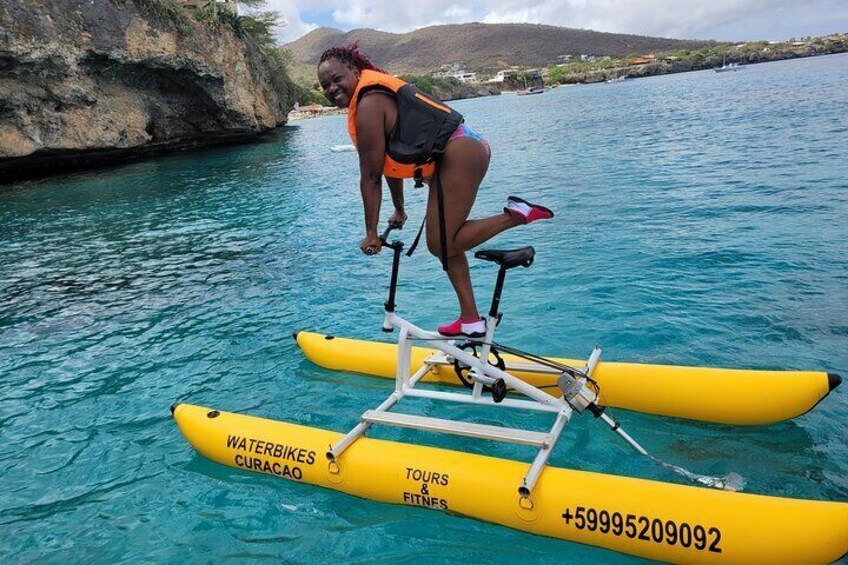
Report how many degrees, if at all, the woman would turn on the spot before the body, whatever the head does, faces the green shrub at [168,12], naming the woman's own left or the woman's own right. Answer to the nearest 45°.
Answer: approximately 45° to the woman's own right

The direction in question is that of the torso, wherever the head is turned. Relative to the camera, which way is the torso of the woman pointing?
to the viewer's left

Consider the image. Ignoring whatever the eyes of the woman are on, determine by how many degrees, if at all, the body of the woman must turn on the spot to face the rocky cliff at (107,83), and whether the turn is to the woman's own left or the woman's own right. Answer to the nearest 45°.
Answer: approximately 45° to the woman's own right
